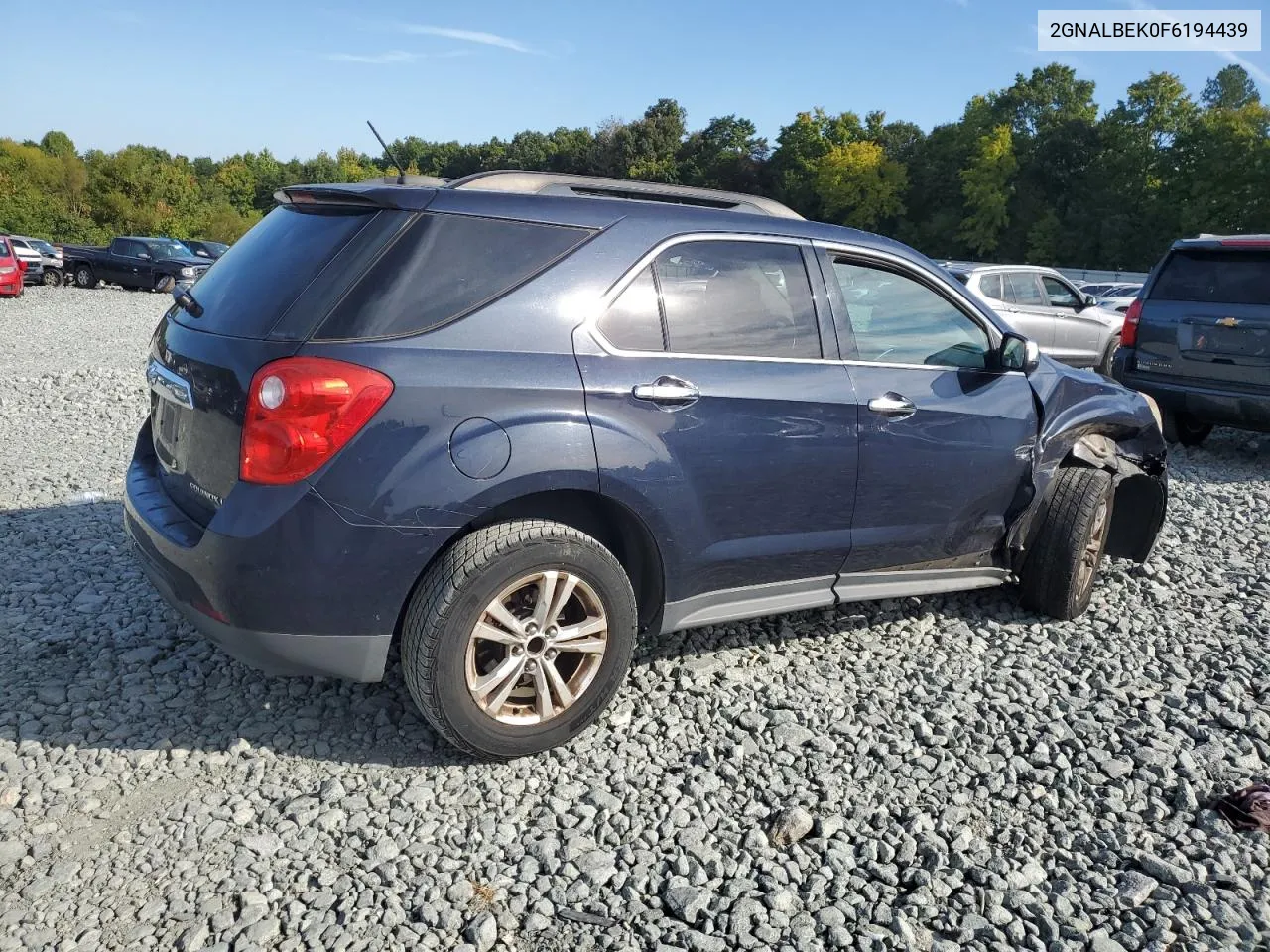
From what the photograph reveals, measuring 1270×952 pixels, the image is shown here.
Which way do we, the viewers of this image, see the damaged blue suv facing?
facing away from the viewer and to the right of the viewer

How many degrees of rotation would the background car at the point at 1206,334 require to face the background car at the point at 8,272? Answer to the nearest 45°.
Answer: approximately 90° to its left

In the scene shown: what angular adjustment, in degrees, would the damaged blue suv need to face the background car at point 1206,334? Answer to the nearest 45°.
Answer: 0° — it already faces it

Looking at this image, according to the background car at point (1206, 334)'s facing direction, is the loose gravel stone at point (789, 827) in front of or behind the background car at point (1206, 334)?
behind

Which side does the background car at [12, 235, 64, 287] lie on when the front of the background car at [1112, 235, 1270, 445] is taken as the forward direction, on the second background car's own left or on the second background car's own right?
on the second background car's own left

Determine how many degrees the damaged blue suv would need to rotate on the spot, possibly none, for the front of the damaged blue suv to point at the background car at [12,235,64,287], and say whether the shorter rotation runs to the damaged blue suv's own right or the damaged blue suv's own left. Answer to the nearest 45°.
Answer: approximately 90° to the damaged blue suv's own left

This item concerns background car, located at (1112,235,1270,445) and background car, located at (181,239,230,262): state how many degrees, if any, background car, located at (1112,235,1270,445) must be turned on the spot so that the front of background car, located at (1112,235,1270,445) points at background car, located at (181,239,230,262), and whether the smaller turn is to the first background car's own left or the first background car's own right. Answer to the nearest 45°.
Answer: approximately 45° to the first background car's own left

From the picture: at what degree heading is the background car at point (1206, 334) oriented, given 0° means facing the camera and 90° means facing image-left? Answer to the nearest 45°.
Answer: approximately 180°

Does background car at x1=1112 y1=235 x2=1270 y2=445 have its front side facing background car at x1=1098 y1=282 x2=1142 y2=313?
yes
